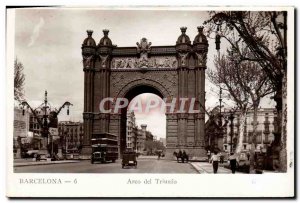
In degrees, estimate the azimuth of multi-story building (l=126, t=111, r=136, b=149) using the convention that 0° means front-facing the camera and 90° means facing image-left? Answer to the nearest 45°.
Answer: approximately 315°

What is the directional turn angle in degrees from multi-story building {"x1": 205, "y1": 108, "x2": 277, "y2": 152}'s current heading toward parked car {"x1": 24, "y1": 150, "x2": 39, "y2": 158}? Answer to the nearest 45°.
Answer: approximately 45° to its right

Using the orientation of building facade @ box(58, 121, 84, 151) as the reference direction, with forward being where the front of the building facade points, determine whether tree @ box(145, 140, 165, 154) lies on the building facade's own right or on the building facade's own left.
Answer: on the building facade's own left

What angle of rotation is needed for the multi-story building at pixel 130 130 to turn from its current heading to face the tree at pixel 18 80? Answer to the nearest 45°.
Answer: approximately 90° to its right

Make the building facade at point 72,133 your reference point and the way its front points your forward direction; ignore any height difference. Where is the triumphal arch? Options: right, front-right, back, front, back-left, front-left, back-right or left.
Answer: left

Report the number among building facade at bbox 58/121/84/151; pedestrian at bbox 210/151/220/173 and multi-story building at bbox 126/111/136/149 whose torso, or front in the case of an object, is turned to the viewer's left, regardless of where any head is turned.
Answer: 0

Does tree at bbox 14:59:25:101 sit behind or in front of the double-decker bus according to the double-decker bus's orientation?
in front

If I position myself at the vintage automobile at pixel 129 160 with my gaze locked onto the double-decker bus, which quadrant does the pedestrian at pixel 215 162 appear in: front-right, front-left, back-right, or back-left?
back-right

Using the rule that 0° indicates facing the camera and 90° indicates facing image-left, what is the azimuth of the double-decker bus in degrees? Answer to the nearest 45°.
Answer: approximately 45°

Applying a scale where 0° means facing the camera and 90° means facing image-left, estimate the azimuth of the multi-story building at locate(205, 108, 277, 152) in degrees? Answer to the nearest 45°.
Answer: approximately 45°

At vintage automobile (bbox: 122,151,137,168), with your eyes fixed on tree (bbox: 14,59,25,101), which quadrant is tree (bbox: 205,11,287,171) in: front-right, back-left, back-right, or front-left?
back-left
